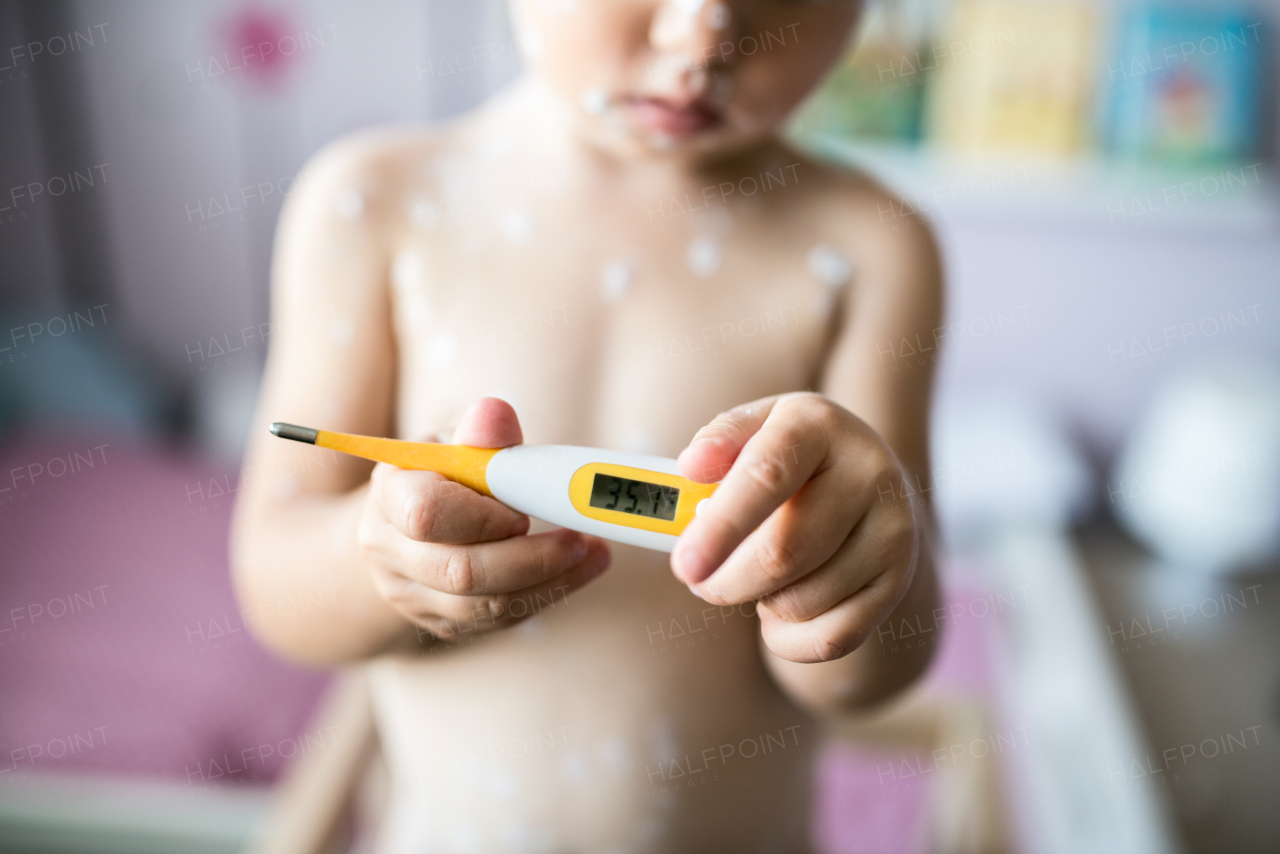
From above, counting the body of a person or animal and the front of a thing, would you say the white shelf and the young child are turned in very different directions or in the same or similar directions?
same or similar directions

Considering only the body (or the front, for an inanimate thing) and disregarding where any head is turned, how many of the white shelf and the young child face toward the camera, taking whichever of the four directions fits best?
2

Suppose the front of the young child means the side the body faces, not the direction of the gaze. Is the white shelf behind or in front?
behind

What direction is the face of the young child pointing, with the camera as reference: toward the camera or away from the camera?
toward the camera

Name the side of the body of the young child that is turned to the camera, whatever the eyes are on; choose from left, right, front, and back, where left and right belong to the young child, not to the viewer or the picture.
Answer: front

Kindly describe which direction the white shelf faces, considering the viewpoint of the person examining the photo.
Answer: facing the viewer

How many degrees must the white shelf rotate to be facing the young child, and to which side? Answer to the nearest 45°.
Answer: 0° — it already faces them
